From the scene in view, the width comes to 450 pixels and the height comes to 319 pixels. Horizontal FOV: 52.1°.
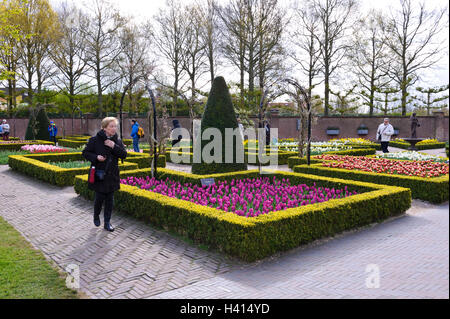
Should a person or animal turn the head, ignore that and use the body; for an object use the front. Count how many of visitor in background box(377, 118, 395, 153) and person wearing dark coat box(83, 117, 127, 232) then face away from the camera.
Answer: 0

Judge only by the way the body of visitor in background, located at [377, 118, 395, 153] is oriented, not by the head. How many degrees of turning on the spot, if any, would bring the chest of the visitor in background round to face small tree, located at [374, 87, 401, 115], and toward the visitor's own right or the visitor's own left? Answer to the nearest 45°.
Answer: approximately 180°

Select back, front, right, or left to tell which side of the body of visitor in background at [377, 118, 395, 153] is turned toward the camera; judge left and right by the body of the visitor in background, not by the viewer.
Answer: front

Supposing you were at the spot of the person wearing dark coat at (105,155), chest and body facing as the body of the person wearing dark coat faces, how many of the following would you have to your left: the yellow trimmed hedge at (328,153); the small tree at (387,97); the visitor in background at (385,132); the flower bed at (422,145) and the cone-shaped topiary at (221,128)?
5

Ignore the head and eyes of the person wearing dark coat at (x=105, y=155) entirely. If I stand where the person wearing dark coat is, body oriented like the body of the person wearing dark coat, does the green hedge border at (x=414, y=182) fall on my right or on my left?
on my left

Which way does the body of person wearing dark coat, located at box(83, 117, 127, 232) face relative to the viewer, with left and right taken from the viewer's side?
facing the viewer and to the right of the viewer

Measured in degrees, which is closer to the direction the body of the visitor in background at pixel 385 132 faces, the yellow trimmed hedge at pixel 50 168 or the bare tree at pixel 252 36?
the yellow trimmed hedge

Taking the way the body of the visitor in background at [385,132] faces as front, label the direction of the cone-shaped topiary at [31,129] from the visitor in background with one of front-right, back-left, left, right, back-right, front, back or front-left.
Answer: right

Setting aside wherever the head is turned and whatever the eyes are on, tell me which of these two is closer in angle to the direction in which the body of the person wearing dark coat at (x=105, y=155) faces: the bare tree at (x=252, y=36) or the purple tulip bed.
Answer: the purple tulip bed

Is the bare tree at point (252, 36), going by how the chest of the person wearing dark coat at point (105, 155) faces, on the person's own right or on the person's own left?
on the person's own left

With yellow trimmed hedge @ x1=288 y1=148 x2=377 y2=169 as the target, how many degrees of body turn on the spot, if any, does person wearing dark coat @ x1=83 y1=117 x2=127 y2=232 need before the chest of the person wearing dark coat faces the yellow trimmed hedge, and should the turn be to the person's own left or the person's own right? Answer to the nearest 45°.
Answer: approximately 90° to the person's own left

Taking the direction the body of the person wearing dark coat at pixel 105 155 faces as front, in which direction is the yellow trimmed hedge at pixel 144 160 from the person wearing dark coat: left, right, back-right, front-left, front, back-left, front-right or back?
back-left

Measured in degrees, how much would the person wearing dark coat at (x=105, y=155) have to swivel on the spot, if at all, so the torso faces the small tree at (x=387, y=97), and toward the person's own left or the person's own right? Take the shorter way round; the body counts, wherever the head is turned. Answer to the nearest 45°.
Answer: approximately 90° to the person's own left
